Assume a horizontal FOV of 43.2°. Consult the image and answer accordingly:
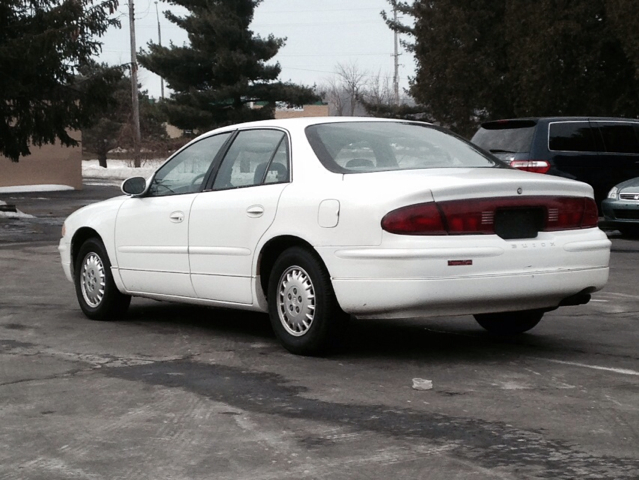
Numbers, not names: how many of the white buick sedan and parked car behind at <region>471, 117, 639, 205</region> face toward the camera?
0

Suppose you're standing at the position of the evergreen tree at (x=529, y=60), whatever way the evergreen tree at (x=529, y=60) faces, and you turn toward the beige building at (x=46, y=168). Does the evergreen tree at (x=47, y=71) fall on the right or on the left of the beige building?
left

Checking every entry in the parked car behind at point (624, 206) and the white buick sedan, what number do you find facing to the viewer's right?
0

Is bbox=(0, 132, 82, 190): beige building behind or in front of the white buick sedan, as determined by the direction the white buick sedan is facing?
in front

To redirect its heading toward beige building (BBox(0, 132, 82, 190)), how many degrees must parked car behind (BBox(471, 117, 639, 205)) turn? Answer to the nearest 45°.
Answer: approximately 90° to its left

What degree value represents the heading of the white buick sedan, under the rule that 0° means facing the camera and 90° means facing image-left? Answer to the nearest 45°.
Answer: approximately 135°

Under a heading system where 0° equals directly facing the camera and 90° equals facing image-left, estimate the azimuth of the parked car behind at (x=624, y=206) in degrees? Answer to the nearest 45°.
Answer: approximately 45°

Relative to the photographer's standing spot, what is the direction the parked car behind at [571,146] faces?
facing away from the viewer and to the right of the viewer

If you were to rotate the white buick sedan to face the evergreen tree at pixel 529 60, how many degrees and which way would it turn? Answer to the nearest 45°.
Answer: approximately 45° to its right

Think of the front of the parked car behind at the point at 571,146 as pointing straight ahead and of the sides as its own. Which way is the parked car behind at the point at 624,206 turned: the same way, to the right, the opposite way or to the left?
the opposite way
